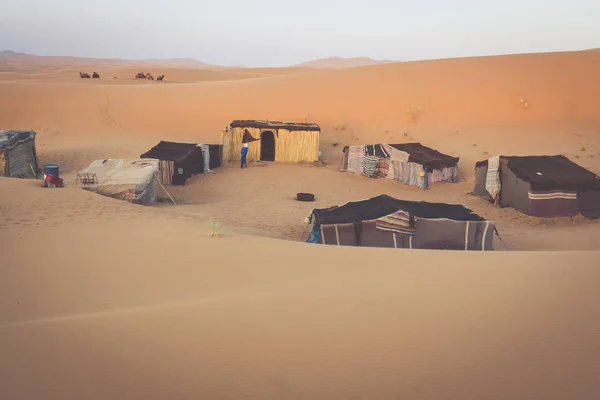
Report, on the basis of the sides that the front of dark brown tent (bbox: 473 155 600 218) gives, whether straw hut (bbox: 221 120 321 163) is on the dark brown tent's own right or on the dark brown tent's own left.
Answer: on the dark brown tent's own right

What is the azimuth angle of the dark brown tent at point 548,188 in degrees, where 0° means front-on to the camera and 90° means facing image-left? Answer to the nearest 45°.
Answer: approximately 45°

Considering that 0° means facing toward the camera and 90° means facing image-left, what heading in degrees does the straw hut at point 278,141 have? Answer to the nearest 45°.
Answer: approximately 0°

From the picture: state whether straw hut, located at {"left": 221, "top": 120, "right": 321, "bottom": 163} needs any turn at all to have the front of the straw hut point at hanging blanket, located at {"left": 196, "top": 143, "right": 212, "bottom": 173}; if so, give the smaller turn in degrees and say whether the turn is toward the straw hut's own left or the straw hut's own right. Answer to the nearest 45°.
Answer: approximately 45° to the straw hut's own right
